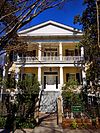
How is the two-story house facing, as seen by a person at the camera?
facing the viewer

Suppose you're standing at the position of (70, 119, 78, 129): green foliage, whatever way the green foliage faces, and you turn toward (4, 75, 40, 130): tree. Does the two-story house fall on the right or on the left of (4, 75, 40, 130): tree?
right

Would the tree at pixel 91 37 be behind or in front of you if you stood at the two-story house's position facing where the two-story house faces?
in front

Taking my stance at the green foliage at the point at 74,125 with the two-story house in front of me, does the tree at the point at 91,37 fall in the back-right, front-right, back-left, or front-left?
front-right

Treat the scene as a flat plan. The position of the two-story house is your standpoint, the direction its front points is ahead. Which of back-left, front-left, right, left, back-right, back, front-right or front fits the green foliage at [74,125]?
front

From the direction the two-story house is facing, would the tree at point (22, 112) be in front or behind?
in front
